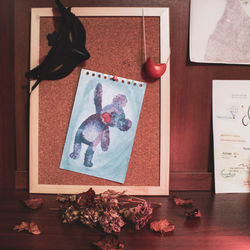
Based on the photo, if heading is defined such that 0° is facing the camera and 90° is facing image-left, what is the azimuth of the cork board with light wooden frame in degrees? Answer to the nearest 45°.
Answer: approximately 0°

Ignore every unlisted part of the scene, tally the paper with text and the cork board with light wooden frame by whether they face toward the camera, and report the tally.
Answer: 2

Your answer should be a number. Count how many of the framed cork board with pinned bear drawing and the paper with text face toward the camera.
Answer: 2
